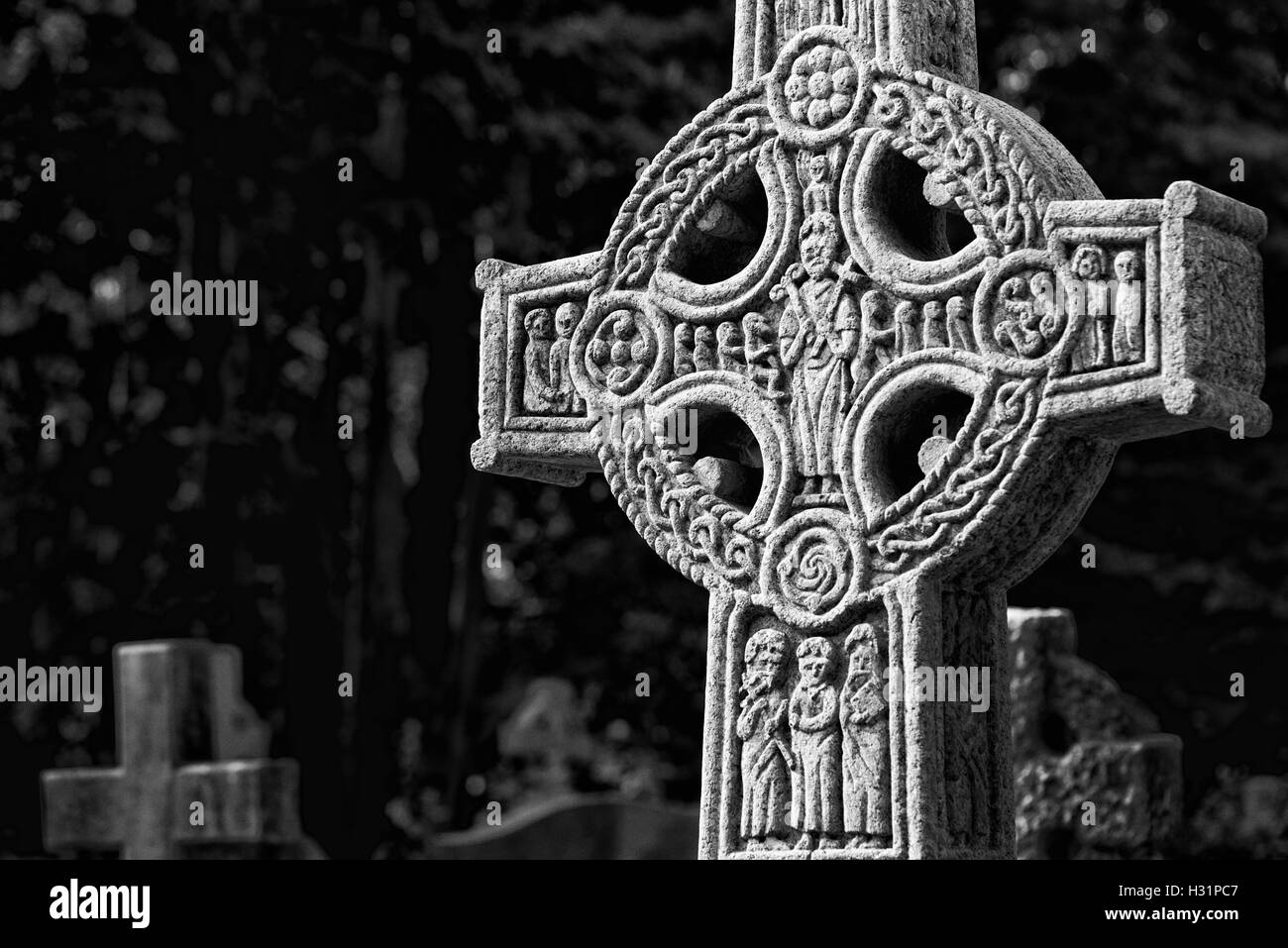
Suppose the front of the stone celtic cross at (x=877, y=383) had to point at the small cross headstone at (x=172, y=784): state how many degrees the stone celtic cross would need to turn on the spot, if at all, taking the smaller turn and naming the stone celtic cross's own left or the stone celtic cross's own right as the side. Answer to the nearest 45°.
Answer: approximately 90° to the stone celtic cross's own right

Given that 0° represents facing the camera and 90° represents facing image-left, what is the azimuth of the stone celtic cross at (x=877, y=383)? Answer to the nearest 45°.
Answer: approximately 45°

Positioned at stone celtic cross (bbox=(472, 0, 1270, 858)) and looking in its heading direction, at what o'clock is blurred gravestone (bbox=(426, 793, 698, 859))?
The blurred gravestone is roughly at 4 o'clock from the stone celtic cross.

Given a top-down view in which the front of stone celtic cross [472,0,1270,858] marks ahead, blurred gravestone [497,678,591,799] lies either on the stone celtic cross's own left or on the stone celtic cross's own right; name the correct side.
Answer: on the stone celtic cross's own right
